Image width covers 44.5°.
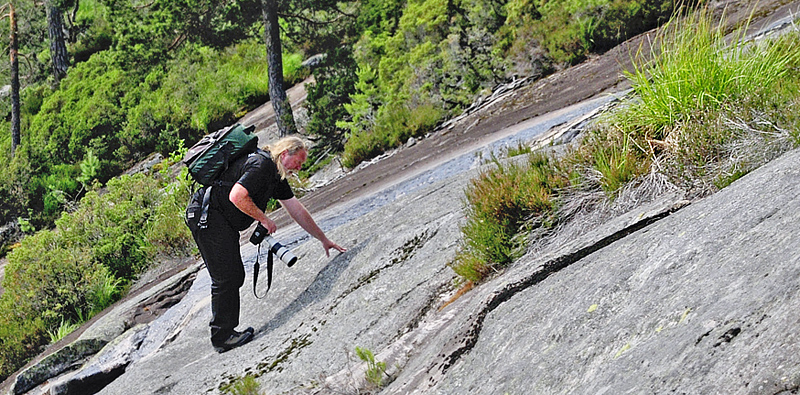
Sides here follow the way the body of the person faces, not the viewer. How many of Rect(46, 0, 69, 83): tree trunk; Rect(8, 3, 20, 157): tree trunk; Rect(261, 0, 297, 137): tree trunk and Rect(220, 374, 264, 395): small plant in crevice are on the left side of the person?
3

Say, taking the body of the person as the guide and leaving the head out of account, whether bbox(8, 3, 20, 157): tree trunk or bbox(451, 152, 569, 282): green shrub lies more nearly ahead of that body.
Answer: the green shrub

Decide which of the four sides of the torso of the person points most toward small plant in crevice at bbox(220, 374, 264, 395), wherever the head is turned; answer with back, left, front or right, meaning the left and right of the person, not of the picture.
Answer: right

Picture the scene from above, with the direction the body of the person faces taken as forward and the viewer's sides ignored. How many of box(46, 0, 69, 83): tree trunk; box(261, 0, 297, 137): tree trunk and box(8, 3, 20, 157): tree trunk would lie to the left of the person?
3

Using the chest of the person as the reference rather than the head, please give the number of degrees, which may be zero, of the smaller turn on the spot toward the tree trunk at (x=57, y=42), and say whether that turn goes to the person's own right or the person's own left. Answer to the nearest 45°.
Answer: approximately 90° to the person's own left

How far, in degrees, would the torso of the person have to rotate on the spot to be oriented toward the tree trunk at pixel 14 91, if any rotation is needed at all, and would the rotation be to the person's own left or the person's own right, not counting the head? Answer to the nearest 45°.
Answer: approximately 90° to the person's own left

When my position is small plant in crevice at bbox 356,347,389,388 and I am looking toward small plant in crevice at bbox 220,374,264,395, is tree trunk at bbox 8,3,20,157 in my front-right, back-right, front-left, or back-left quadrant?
front-right

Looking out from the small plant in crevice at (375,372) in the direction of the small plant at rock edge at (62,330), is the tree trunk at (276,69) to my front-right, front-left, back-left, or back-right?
front-right

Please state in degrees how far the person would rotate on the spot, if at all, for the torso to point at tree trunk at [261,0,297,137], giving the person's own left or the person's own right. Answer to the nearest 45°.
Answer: approximately 90° to the person's own left

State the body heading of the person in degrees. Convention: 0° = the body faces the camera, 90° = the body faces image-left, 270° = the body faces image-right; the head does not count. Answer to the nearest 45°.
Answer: approximately 270°

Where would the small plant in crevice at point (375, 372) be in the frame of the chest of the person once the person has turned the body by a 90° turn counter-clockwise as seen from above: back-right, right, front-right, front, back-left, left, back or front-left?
back
